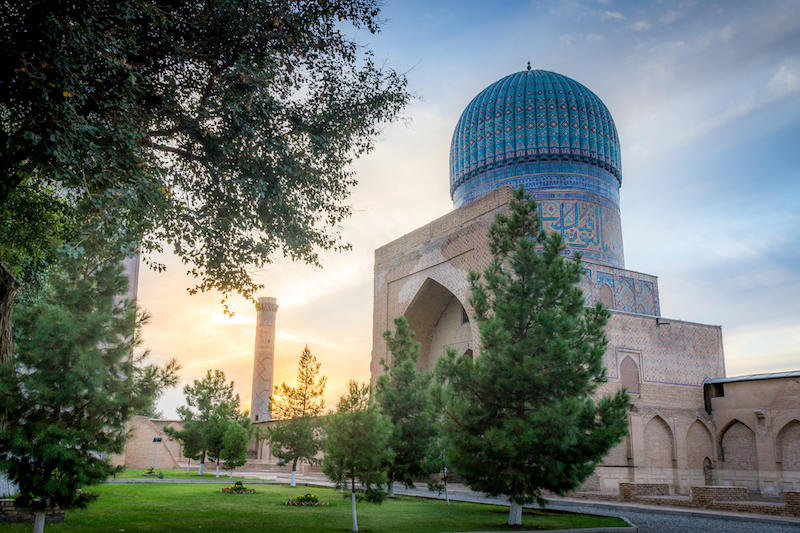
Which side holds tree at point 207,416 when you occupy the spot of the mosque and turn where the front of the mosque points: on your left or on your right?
on your right

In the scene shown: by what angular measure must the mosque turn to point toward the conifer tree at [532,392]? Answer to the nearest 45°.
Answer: approximately 45° to its left

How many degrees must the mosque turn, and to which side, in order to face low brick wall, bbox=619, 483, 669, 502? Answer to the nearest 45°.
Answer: approximately 45° to its left

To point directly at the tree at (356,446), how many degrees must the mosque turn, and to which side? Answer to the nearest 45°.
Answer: approximately 45° to its left

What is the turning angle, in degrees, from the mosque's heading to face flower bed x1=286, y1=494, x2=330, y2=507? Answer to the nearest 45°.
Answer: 0° — it already faces it

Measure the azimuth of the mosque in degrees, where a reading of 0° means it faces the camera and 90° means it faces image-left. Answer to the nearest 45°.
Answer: approximately 45°

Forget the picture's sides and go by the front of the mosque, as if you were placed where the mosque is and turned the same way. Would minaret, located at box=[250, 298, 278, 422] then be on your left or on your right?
on your right
